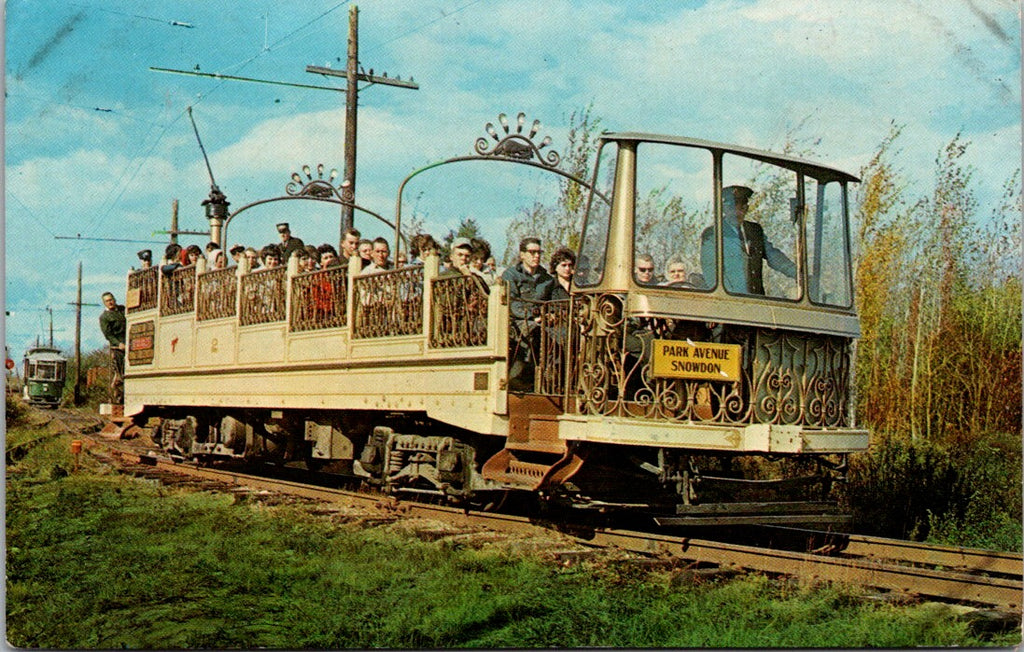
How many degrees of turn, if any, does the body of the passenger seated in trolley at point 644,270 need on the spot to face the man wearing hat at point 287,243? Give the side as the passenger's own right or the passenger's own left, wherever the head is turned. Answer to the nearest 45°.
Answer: approximately 180°

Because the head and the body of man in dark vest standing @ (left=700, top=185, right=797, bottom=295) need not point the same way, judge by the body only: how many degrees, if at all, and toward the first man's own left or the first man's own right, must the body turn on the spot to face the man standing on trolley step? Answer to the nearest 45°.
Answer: approximately 180°

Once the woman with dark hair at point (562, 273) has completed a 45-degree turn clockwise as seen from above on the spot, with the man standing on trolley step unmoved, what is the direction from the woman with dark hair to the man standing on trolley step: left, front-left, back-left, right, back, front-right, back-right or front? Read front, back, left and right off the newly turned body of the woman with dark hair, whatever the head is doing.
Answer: back-right

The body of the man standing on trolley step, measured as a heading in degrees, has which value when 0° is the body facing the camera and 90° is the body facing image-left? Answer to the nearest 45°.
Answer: approximately 315°

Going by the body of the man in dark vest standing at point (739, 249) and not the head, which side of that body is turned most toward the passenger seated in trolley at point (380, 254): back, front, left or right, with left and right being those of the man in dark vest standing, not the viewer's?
back

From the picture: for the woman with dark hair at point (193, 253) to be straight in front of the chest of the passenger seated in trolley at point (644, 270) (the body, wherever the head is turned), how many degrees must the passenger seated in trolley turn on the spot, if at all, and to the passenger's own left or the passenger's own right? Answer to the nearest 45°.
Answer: approximately 180°

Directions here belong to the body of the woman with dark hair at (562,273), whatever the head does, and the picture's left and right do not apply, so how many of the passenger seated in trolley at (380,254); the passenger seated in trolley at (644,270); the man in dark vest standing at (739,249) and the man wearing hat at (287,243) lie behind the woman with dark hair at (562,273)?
2

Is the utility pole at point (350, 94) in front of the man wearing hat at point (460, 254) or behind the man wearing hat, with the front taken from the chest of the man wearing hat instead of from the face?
behind
